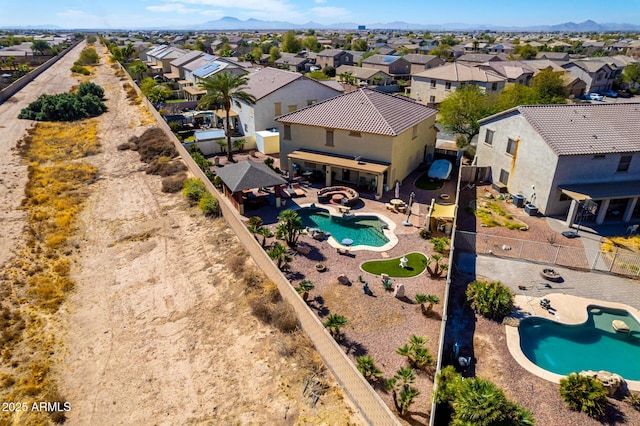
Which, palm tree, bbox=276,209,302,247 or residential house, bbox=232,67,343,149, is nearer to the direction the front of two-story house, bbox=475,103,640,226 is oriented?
the residential house

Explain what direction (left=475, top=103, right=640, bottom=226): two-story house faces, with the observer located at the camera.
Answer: facing away from the viewer and to the left of the viewer

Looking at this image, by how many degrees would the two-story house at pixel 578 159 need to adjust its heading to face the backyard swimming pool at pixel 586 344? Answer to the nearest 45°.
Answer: approximately 135° to its left

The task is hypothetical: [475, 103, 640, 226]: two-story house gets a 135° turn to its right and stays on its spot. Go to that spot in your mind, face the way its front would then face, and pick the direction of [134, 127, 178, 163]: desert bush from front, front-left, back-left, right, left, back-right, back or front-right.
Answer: back

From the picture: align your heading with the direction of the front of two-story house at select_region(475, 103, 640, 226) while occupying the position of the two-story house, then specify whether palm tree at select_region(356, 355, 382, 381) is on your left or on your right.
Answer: on your left

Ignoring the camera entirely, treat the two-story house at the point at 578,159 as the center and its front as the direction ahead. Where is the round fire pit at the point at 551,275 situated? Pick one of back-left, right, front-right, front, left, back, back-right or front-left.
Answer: back-left

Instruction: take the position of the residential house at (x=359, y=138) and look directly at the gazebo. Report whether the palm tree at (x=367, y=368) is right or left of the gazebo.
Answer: left

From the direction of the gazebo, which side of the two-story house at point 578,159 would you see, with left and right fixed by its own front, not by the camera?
left

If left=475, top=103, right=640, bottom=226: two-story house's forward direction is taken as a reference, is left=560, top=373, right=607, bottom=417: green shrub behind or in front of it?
behind

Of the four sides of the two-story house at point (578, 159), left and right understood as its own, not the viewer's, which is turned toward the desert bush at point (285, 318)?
left

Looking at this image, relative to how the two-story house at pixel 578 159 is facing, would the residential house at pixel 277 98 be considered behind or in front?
in front

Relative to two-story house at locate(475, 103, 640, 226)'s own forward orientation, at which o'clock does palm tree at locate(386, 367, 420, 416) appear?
The palm tree is roughly at 8 o'clock from the two-story house.

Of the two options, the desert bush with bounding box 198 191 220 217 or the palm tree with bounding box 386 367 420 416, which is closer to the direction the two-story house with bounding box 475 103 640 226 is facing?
the desert bush

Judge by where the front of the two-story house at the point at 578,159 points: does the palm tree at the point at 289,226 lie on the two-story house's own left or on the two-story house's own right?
on the two-story house's own left

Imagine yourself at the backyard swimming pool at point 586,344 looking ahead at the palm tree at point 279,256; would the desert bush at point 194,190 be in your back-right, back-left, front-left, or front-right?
front-right

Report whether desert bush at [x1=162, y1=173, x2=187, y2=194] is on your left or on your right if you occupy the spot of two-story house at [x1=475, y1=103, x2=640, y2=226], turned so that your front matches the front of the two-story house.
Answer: on your left
